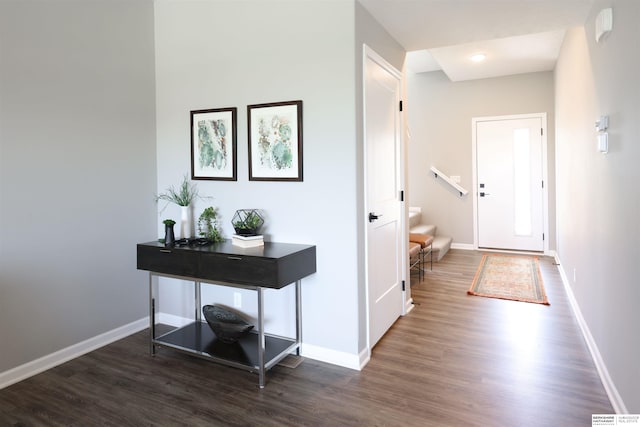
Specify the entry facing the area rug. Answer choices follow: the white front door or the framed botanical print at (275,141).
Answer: the white front door

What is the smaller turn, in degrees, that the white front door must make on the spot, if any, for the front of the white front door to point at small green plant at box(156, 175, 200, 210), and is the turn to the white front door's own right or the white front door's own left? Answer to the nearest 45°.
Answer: approximately 45° to the white front door's own right

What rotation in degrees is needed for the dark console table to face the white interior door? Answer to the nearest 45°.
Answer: approximately 135° to its left

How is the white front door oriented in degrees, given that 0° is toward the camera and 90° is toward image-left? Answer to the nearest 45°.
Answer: approximately 0°

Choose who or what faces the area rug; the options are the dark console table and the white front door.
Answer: the white front door

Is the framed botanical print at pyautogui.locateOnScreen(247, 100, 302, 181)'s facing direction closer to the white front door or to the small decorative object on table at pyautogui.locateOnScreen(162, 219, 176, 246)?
the small decorative object on table

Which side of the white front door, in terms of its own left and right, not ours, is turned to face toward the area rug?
front

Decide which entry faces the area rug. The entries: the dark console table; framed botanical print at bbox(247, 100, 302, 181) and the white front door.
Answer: the white front door

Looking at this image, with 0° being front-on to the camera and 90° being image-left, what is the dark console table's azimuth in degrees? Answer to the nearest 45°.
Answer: approximately 45°
